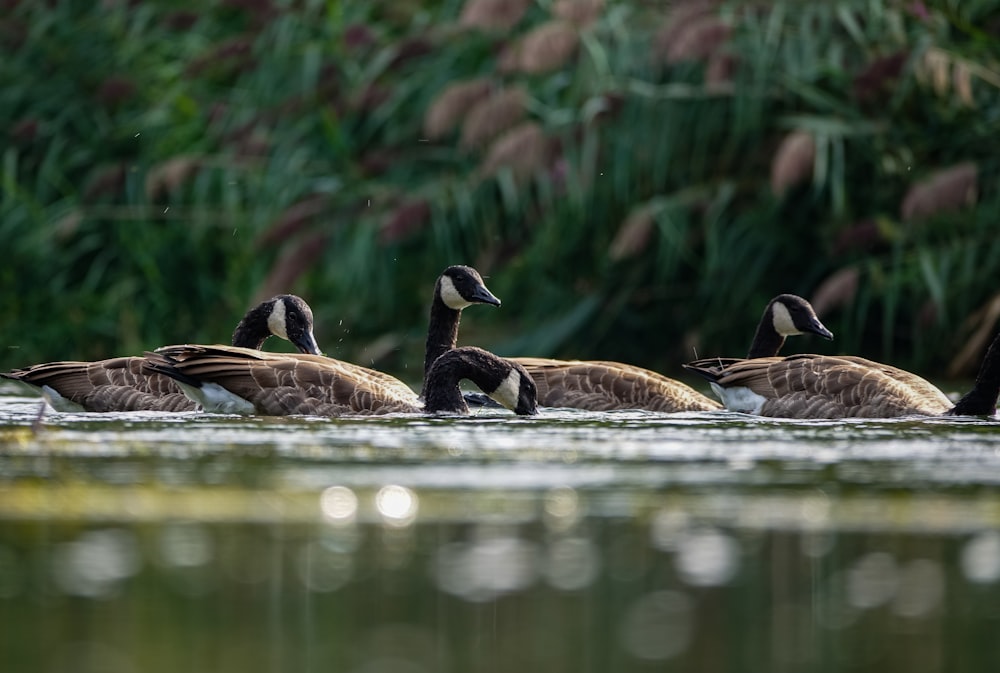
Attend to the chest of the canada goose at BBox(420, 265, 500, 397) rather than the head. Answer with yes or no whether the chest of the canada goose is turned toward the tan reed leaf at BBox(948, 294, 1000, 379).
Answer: yes

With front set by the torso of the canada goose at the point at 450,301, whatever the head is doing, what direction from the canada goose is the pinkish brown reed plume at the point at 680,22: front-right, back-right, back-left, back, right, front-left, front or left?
front-left

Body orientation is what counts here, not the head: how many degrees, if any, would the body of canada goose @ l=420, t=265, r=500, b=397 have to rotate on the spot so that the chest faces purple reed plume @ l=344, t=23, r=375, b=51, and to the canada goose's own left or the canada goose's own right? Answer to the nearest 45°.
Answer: approximately 90° to the canada goose's own left

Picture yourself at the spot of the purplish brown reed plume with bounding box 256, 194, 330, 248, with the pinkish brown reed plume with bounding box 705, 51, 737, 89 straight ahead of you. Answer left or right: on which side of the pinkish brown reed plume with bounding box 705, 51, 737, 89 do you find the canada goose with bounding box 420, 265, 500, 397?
right

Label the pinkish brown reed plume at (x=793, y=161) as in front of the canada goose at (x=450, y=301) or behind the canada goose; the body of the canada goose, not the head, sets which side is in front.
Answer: in front

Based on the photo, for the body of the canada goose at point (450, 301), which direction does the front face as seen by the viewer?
to the viewer's right

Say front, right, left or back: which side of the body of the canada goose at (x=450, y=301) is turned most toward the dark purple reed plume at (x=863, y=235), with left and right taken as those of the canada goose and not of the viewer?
front
